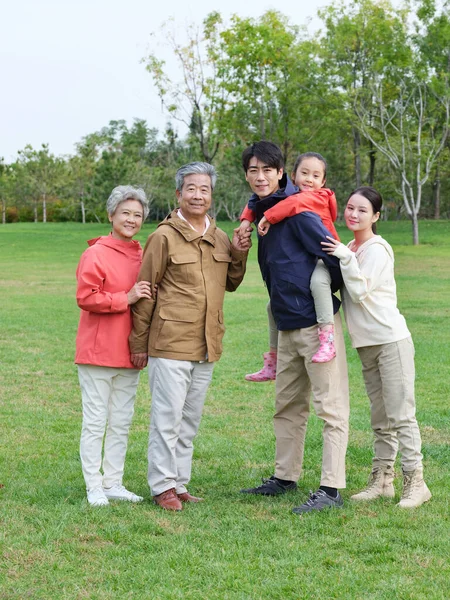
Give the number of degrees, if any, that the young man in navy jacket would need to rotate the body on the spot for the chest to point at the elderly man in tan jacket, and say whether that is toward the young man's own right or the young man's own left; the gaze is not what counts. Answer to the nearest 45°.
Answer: approximately 45° to the young man's own right

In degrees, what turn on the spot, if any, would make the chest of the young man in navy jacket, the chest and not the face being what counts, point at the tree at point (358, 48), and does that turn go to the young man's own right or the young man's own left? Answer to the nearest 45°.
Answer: approximately 135° to the young man's own right

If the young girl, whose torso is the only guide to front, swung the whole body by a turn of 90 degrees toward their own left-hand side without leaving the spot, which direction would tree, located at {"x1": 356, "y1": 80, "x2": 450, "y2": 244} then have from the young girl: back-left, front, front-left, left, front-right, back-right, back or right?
back-left

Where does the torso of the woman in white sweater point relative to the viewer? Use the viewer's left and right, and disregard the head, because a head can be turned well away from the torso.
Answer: facing the viewer and to the left of the viewer

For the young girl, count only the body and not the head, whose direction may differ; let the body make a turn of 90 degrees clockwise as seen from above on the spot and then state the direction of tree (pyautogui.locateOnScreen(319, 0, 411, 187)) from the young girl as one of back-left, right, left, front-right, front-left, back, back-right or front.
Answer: front-right

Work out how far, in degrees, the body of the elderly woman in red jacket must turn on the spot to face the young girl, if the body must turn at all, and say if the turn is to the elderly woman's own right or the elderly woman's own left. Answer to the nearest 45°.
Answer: approximately 45° to the elderly woman's own left

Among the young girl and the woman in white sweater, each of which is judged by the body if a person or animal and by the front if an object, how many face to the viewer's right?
0

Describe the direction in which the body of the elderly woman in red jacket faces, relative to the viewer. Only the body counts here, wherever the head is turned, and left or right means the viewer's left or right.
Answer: facing the viewer and to the right of the viewer

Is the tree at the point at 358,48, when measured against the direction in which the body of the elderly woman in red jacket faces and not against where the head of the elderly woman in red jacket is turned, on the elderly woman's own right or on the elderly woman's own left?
on the elderly woman's own left

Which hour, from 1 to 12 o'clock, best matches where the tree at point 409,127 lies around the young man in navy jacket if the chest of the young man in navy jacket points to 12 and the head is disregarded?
The tree is roughly at 5 o'clock from the young man in navy jacket.

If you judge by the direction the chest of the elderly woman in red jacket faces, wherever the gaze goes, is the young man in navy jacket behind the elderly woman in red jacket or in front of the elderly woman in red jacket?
in front
